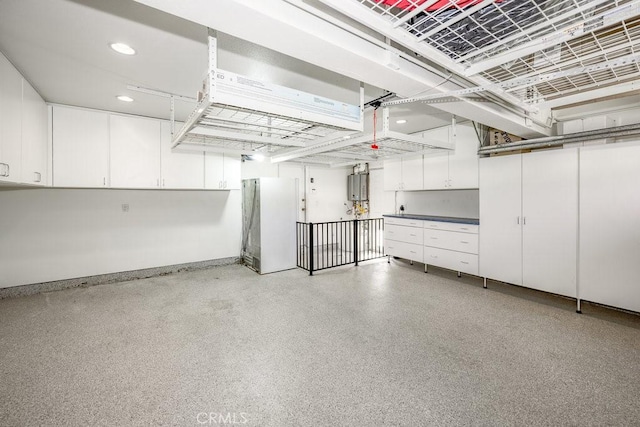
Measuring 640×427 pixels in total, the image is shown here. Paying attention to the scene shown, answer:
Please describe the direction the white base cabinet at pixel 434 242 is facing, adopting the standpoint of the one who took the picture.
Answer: facing the viewer and to the left of the viewer

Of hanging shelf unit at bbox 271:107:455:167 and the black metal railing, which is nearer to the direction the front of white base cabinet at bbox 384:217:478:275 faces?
the hanging shelf unit

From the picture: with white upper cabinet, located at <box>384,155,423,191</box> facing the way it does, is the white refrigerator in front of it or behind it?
in front

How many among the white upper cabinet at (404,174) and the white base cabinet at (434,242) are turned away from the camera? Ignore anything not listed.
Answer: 0

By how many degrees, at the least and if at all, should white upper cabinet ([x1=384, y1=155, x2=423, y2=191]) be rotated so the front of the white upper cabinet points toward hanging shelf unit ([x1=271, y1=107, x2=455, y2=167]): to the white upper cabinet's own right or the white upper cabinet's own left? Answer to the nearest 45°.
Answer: approximately 45° to the white upper cabinet's own left

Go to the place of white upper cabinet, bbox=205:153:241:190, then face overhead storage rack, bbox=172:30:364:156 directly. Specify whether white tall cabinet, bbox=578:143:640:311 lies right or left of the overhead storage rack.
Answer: left

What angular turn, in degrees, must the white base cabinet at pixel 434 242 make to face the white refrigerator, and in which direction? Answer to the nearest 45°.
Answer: approximately 45° to its right

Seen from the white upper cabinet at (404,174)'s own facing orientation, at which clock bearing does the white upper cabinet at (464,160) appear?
the white upper cabinet at (464,160) is roughly at 9 o'clock from the white upper cabinet at (404,174).

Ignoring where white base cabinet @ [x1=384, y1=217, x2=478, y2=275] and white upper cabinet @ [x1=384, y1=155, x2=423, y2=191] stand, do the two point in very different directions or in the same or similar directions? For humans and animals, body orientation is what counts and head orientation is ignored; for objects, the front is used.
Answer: same or similar directions

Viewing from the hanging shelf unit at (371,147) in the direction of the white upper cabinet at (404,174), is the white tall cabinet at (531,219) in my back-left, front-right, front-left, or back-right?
front-right

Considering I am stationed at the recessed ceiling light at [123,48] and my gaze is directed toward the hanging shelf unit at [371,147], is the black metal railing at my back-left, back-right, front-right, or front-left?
front-left

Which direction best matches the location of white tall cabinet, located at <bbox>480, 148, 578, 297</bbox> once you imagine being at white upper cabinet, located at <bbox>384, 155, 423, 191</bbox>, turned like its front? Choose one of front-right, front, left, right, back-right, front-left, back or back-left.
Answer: left

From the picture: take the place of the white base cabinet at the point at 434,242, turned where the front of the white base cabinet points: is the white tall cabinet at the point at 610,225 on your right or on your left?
on your left
